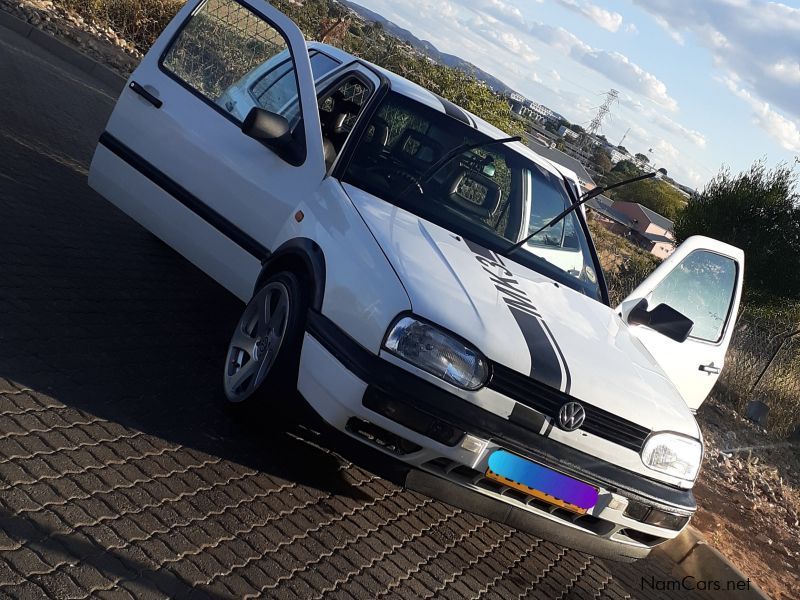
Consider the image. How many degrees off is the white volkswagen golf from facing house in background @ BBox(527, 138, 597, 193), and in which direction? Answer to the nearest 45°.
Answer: approximately 135° to its left

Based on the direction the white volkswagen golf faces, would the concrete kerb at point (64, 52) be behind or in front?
behind

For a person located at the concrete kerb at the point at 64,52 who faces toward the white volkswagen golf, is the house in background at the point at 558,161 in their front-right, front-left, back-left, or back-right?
back-left

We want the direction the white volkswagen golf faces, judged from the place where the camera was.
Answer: facing the viewer and to the right of the viewer
